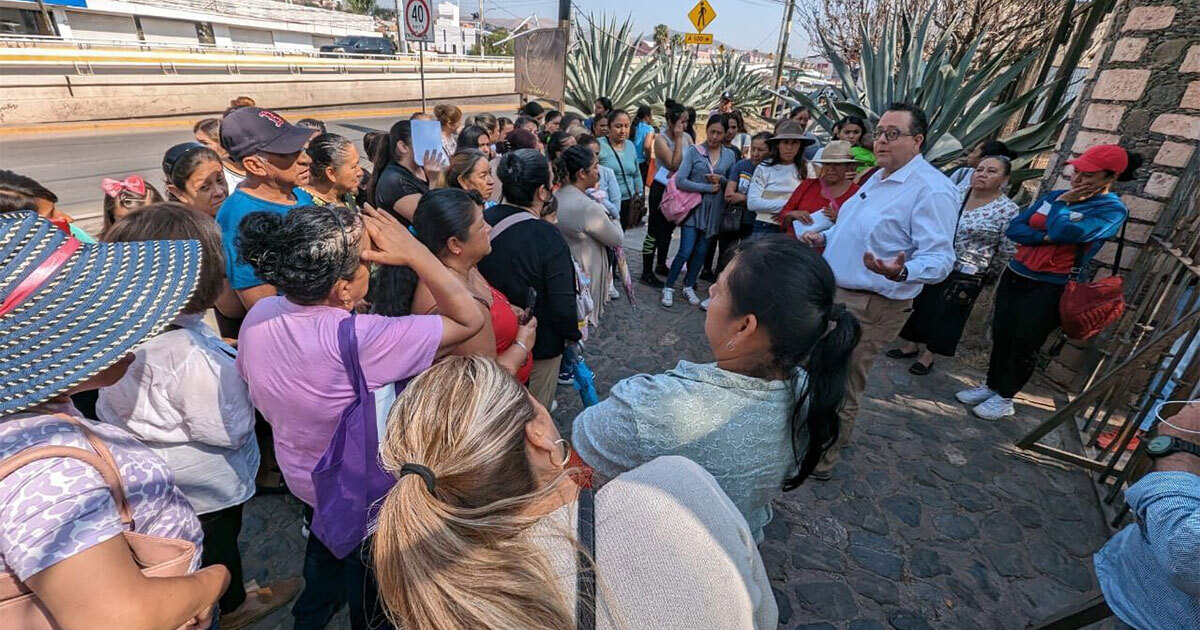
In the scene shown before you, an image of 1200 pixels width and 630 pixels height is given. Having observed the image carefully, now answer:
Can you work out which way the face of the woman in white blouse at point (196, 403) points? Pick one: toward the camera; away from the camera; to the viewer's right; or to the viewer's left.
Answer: away from the camera

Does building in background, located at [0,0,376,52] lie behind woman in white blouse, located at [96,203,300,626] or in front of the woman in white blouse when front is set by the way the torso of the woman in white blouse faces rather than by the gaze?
in front

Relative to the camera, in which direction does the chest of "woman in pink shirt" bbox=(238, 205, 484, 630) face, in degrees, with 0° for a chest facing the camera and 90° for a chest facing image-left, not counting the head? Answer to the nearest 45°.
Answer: approximately 225°

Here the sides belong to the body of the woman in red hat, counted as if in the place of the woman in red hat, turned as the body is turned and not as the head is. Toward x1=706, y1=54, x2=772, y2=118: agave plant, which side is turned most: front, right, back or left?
right

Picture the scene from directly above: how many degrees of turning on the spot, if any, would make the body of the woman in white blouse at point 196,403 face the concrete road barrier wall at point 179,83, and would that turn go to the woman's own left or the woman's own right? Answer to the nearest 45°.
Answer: approximately 45° to the woman's own left

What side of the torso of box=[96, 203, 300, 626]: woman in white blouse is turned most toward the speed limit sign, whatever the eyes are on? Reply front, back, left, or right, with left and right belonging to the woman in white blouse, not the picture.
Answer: front

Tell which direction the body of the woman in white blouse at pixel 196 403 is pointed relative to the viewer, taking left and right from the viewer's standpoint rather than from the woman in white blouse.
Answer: facing away from the viewer and to the right of the viewer

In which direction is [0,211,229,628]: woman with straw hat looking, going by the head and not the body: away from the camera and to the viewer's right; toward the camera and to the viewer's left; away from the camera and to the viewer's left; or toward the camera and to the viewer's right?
away from the camera and to the viewer's right

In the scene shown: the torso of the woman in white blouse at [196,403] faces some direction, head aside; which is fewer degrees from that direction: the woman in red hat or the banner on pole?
the banner on pole

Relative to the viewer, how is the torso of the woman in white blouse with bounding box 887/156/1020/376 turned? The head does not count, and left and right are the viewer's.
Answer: facing the viewer and to the left of the viewer

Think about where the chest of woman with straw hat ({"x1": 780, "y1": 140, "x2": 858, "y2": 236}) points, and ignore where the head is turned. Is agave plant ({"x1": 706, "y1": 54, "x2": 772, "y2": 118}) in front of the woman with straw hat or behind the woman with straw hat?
behind

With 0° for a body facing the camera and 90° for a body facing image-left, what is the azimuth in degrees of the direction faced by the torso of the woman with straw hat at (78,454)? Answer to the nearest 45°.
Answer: approximately 270°

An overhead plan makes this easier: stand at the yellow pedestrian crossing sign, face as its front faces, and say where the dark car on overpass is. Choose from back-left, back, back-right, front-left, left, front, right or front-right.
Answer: back-right
